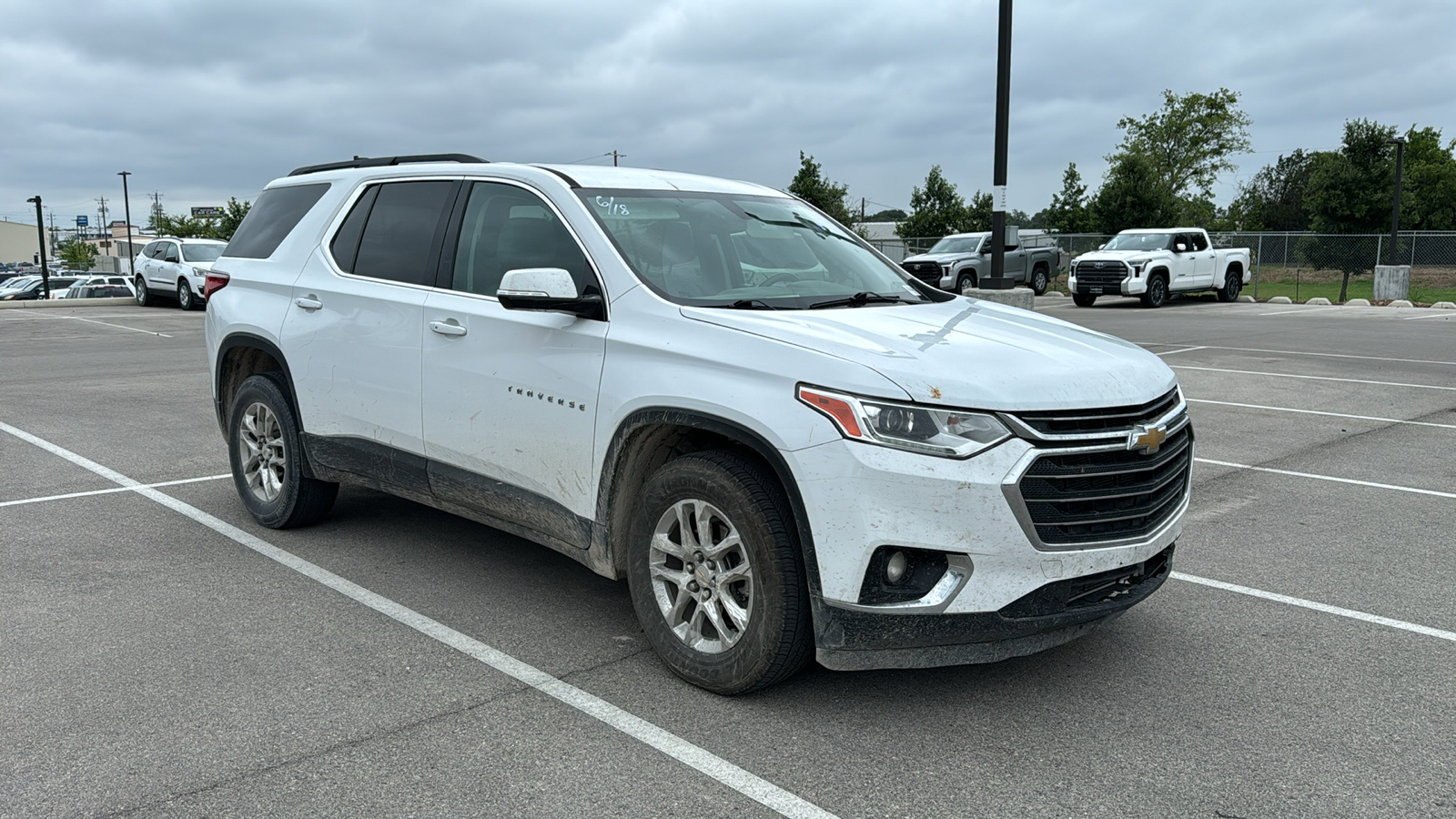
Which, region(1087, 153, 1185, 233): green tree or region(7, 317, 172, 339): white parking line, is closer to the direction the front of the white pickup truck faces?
the white parking line

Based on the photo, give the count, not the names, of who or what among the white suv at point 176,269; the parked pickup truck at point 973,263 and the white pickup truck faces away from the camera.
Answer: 0

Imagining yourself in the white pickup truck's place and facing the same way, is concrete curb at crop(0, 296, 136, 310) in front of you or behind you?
in front

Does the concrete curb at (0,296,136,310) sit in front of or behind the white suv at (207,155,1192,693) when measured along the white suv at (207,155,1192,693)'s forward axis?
behind

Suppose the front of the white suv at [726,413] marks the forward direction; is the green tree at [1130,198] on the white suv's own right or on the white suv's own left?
on the white suv's own left

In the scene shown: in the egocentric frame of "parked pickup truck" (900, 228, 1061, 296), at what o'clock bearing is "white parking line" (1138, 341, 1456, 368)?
The white parking line is roughly at 10 o'clock from the parked pickup truck.

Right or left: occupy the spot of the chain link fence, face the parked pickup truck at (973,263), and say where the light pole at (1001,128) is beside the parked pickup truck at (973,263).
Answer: left

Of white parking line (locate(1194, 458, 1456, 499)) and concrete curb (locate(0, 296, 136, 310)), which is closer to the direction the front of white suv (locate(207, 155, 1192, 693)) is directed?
the white parking line

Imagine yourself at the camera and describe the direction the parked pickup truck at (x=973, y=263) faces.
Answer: facing the viewer and to the left of the viewer

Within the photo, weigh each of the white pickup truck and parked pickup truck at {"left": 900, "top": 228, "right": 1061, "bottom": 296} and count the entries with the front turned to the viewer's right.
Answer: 0

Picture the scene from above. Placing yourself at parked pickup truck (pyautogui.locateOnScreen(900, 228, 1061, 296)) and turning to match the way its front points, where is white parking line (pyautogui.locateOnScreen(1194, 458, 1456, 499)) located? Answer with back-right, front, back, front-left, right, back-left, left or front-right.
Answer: front-left

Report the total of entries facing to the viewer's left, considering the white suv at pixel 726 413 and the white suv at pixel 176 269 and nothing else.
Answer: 0

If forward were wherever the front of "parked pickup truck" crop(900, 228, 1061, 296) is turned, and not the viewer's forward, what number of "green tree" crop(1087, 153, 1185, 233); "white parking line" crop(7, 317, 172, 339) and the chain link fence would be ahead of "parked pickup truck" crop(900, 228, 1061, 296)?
1

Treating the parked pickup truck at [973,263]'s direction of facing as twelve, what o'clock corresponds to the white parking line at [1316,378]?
The white parking line is roughly at 10 o'clock from the parked pickup truck.

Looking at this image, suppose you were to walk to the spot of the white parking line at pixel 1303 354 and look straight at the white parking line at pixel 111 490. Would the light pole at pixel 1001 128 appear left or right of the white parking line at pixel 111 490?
right

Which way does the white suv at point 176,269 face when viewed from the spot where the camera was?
facing the viewer and to the right of the viewer

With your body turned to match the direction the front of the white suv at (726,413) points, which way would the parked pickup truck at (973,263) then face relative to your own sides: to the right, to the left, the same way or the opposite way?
to the right

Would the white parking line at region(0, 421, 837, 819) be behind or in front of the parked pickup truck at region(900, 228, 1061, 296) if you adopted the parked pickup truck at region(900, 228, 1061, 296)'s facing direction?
in front
